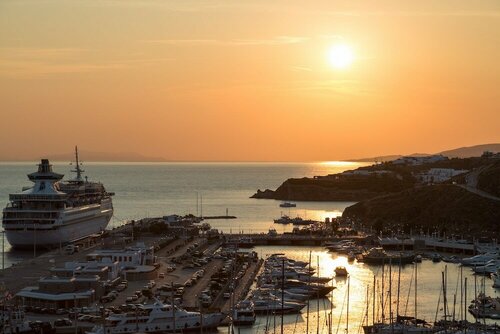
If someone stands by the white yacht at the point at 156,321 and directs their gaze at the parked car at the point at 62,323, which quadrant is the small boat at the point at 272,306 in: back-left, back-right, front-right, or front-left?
back-right

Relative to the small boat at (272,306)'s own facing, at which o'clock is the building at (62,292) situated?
The building is roughly at 6 o'clock from the small boat.

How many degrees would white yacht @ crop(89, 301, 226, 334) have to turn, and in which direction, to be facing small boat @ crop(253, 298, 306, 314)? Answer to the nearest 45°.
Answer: approximately 45° to its left

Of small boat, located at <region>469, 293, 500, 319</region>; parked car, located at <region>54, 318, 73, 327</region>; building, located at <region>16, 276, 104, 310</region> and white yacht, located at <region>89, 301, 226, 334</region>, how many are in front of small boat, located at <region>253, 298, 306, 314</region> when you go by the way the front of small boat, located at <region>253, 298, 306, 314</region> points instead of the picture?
1

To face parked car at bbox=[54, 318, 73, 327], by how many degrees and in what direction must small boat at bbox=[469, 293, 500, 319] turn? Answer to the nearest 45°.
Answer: approximately 45° to its left

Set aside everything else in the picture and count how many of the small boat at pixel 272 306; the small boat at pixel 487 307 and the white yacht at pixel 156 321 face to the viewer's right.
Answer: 2

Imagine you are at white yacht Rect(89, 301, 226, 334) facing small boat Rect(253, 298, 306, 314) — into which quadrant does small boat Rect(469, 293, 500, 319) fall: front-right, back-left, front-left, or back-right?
front-right

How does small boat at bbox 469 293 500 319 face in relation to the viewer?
to the viewer's left

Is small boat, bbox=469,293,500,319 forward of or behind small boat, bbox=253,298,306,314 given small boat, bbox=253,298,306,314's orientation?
forward

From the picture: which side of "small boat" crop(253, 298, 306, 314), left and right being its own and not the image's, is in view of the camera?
right

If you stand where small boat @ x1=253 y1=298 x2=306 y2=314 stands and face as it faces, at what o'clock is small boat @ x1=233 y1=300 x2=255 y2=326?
small boat @ x1=233 y1=300 x2=255 y2=326 is roughly at 4 o'clock from small boat @ x1=253 y1=298 x2=306 y2=314.

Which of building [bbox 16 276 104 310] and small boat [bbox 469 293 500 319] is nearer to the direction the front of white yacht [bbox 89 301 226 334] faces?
the small boat

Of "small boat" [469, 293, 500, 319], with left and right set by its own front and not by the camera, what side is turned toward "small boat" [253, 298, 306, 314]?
front
